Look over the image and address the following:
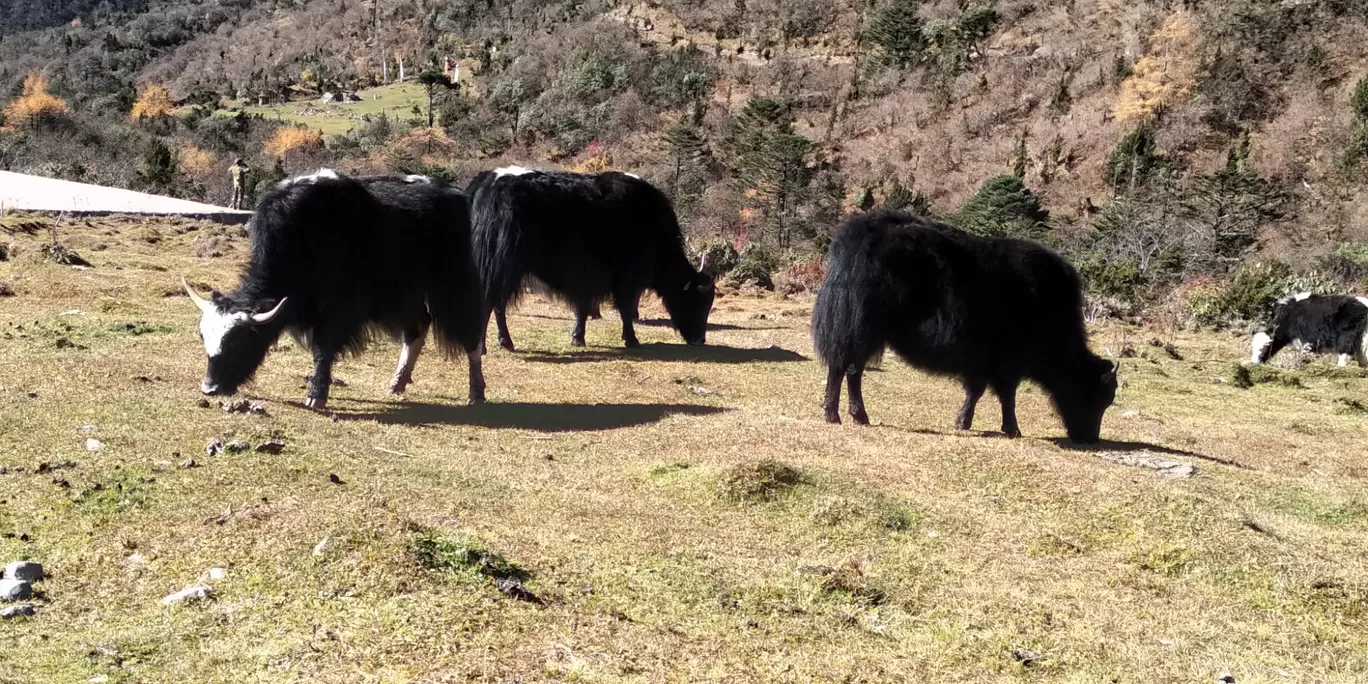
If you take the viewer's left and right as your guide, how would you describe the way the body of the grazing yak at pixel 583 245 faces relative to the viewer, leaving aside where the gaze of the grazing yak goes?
facing to the right of the viewer

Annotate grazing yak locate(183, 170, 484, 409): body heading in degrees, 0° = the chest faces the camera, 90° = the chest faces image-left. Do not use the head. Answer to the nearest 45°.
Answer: approximately 90°

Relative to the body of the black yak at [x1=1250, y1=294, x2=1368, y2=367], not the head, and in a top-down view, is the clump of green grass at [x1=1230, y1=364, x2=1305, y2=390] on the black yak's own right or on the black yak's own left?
on the black yak's own left

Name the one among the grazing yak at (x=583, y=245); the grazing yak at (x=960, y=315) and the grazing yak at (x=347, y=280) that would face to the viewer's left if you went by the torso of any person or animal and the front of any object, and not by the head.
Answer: the grazing yak at (x=347, y=280)

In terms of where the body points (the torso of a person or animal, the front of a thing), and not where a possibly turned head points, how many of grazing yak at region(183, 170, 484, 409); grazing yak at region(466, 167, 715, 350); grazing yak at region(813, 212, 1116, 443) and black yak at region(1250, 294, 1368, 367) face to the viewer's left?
2

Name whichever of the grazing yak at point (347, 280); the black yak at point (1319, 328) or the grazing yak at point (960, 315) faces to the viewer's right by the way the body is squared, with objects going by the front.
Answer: the grazing yak at point (960, 315)

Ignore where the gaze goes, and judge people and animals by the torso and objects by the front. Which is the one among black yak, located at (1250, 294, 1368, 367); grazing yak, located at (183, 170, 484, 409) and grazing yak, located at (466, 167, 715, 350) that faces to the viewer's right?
grazing yak, located at (466, 167, 715, 350)

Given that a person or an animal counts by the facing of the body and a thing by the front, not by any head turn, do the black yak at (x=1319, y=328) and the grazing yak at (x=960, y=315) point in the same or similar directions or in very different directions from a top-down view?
very different directions

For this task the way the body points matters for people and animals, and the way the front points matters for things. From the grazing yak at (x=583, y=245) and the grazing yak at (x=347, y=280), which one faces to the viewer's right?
the grazing yak at (x=583, y=245)

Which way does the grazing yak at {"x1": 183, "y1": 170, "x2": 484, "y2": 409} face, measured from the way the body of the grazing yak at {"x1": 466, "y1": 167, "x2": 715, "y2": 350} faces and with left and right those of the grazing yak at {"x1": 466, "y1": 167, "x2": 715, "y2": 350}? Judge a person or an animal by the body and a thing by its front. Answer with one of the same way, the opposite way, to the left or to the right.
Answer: the opposite way

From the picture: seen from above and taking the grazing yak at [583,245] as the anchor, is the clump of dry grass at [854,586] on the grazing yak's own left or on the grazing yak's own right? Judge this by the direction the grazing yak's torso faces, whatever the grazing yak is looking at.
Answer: on the grazing yak's own right

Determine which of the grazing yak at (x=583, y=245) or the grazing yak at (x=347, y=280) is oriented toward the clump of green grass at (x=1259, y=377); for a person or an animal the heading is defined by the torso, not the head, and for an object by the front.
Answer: the grazing yak at (x=583, y=245)

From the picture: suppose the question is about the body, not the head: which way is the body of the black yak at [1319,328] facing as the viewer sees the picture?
to the viewer's left

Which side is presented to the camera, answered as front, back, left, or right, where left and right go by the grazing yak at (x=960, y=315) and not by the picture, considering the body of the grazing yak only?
right

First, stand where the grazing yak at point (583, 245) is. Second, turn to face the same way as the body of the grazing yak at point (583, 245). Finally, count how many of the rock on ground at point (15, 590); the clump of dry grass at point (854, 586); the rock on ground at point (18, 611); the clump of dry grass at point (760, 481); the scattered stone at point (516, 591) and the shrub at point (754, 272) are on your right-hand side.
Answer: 5
